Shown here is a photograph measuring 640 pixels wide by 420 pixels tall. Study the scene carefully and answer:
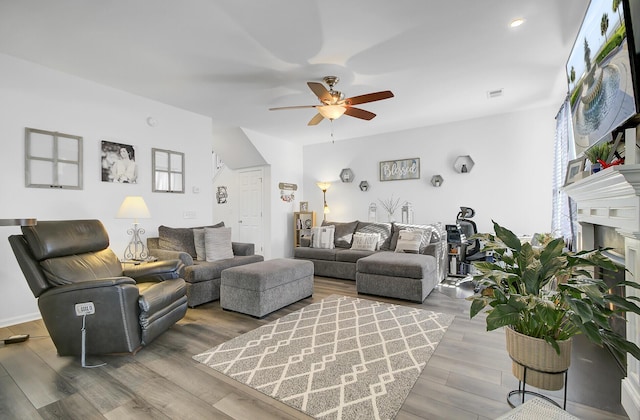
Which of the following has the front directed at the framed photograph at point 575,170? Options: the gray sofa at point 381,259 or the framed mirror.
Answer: the framed mirror

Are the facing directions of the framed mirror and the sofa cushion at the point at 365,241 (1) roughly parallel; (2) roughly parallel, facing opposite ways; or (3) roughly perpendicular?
roughly perpendicular

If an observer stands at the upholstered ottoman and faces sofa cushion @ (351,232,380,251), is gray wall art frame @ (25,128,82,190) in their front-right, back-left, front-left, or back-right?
back-left

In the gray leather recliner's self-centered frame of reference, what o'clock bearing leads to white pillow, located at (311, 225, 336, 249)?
The white pillow is roughly at 10 o'clock from the gray leather recliner.

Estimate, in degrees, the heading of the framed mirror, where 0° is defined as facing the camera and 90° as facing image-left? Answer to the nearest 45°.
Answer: approximately 315°

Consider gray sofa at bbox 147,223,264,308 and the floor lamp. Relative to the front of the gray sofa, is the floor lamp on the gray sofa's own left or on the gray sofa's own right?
on the gray sofa's own left

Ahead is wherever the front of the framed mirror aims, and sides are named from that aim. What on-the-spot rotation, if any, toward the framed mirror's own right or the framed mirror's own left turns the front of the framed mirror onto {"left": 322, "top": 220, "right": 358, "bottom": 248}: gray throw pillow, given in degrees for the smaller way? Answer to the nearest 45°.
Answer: approximately 45° to the framed mirror's own left

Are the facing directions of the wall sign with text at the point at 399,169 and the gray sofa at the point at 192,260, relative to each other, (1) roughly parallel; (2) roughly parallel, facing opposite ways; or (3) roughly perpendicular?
roughly perpendicular

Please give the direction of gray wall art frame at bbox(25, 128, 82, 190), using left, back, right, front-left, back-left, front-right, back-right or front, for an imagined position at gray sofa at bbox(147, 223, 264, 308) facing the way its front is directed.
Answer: back-right

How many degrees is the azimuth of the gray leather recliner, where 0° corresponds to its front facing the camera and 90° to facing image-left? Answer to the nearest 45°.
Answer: approximately 315°
